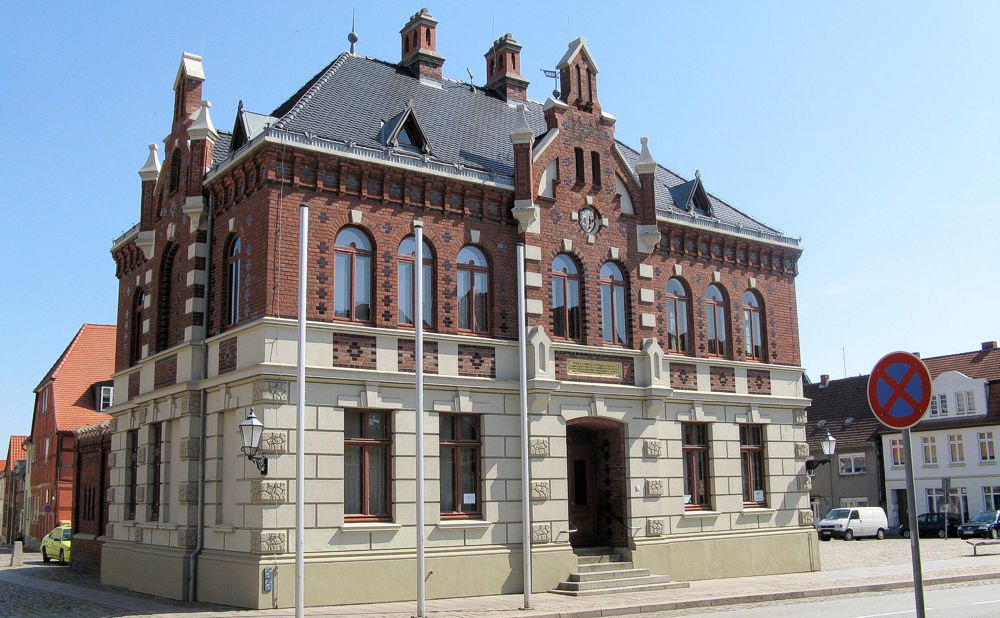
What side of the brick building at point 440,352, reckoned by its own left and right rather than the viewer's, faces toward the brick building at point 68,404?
back

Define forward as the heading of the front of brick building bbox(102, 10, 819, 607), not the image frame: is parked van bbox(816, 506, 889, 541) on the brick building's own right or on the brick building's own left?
on the brick building's own left

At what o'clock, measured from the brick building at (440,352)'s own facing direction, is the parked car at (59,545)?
The parked car is roughly at 6 o'clock from the brick building.

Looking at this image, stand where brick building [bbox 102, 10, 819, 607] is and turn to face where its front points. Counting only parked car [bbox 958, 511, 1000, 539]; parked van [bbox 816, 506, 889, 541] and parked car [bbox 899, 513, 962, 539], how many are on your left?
3

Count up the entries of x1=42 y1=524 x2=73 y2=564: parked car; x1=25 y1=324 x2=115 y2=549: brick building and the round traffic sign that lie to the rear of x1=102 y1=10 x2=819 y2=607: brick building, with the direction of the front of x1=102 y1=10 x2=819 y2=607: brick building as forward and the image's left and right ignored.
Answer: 2

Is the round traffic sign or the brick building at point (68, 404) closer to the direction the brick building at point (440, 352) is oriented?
the round traffic sign

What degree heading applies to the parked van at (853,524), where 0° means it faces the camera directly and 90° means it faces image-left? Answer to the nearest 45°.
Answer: approximately 45°

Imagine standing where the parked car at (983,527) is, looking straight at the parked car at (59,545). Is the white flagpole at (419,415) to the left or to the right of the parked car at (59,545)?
left

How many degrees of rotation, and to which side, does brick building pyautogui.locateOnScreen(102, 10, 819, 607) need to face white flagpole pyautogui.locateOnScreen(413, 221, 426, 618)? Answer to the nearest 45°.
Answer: approximately 45° to its right

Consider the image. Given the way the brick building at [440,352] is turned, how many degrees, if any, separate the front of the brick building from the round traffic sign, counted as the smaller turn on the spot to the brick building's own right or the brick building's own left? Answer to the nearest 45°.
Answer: approximately 45° to the brick building's own right

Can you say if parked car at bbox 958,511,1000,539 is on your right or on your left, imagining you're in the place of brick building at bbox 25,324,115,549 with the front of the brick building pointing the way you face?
on your left

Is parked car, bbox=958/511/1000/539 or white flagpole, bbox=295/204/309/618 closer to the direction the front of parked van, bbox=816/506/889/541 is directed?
the white flagpole

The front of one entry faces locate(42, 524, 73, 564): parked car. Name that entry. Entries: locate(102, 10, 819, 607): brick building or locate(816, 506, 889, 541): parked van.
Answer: locate(816, 506, 889, 541): parked van

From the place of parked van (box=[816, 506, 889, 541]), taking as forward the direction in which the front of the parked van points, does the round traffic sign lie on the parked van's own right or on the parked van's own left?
on the parked van's own left

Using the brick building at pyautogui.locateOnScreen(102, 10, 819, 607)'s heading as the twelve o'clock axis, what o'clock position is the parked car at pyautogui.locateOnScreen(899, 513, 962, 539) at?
The parked car is roughly at 9 o'clock from the brick building.

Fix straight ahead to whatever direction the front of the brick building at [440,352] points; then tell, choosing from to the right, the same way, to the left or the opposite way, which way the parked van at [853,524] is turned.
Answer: to the right
